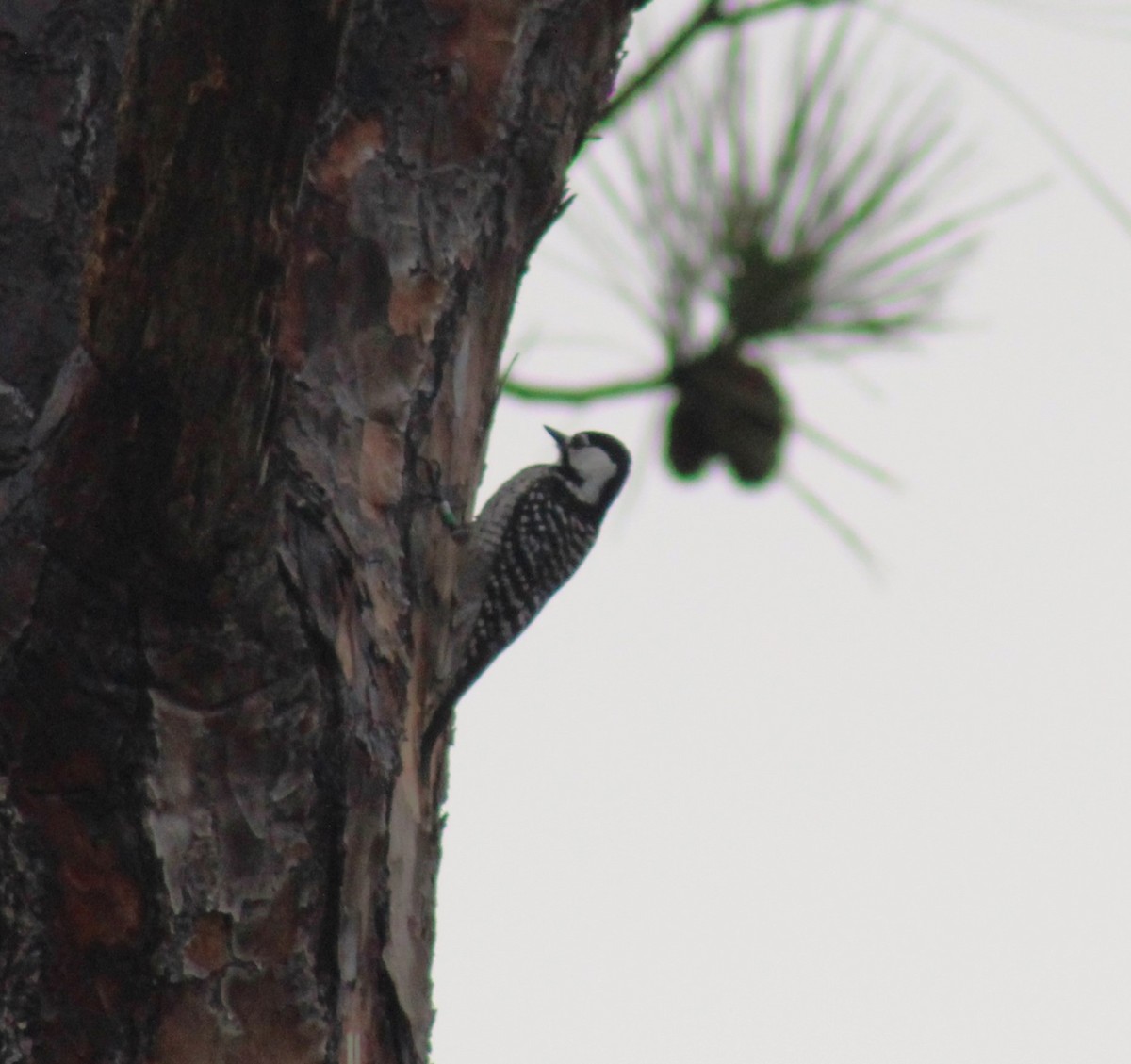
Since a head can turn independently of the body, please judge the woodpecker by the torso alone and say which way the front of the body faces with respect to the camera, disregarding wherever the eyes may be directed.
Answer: to the viewer's left
